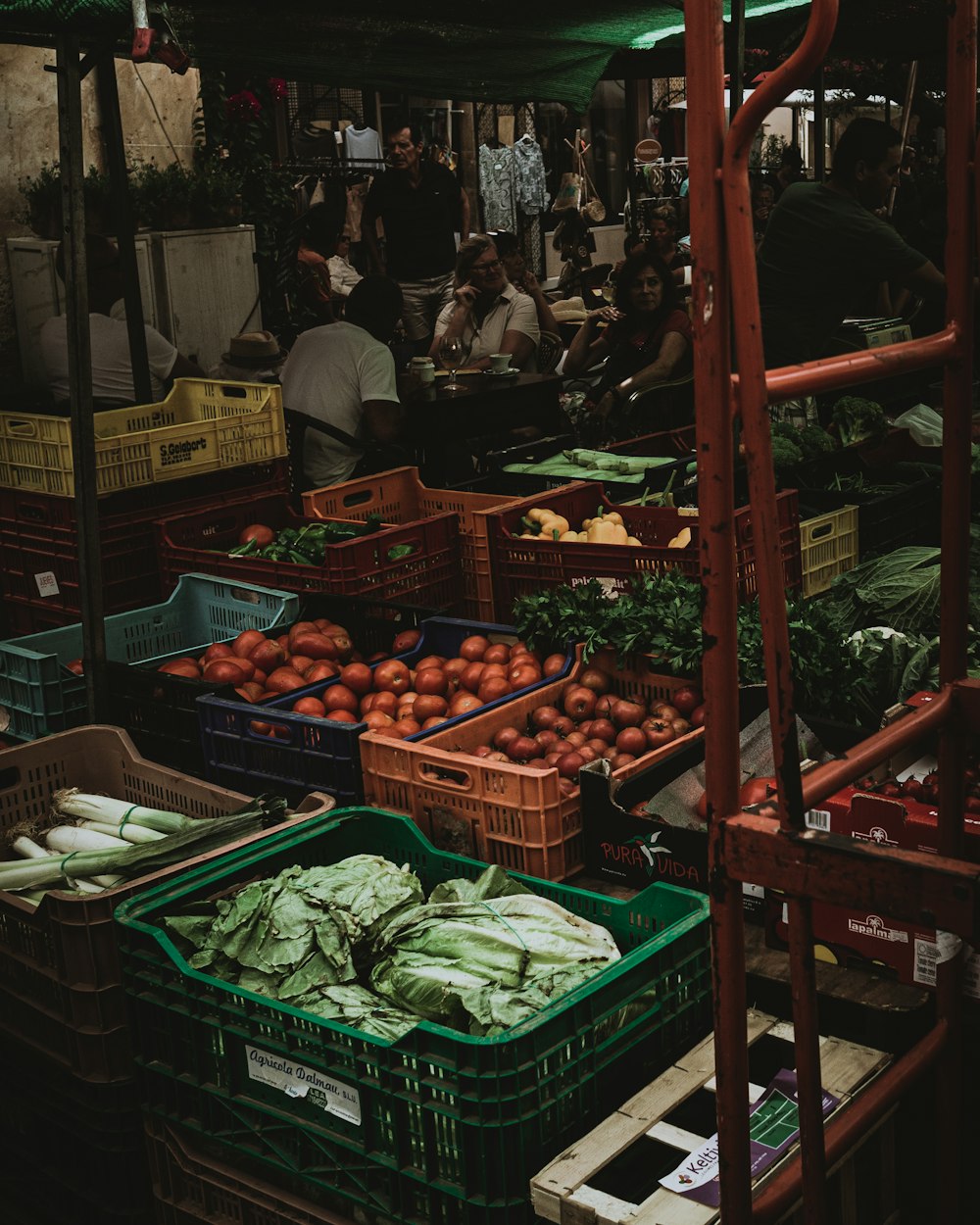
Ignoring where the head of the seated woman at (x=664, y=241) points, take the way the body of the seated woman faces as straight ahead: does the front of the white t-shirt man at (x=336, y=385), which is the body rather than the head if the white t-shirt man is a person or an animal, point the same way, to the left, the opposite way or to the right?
the opposite way

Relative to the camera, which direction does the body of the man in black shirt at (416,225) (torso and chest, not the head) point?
toward the camera

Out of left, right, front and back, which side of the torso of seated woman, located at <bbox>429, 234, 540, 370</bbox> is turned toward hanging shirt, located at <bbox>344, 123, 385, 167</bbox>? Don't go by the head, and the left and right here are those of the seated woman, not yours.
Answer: back

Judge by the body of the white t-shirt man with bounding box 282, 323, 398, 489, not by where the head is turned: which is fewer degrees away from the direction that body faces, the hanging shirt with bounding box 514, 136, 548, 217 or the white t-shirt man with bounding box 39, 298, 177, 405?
the hanging shirt

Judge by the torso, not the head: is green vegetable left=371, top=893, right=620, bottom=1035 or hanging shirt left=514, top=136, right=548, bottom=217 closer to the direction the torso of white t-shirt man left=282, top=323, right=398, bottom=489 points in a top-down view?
the hanging shirt

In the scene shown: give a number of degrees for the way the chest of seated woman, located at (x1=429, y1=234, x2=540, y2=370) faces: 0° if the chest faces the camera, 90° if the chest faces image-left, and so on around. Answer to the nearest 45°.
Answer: approximately 0°

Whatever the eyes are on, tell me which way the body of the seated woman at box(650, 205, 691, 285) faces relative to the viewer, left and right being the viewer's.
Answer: facing the viewer and to the left of the viewer

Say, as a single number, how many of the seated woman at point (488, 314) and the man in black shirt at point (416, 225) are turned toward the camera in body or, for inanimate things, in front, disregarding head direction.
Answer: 2

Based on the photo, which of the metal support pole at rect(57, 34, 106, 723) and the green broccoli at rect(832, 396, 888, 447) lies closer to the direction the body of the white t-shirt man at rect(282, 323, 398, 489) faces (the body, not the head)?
the green broccoli

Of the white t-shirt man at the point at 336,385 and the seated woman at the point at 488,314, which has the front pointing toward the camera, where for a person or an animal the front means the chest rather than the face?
the seated woman

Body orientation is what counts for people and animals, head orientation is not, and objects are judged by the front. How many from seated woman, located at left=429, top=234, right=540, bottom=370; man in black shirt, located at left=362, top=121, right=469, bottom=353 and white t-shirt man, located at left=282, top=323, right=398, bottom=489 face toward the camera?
2

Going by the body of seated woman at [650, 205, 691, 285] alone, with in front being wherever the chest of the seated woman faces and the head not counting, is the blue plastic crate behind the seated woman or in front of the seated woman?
in front

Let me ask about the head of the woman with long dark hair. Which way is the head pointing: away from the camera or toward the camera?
toward the camera

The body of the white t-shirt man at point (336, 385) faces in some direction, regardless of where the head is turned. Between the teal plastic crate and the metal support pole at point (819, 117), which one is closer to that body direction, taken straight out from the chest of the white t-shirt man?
the metal support pole
